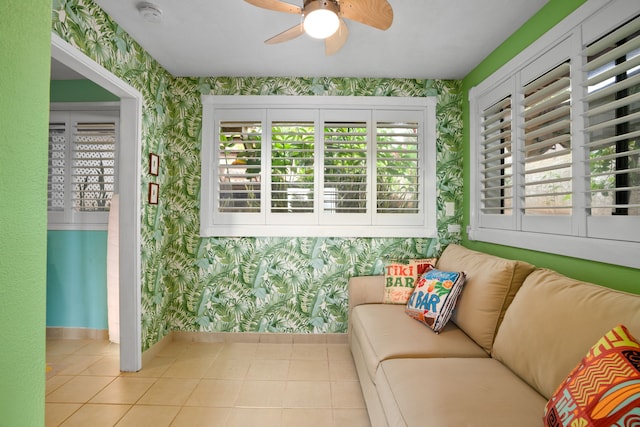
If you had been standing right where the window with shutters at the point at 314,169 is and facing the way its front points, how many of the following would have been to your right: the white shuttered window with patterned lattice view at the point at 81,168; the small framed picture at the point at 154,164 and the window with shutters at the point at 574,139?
2

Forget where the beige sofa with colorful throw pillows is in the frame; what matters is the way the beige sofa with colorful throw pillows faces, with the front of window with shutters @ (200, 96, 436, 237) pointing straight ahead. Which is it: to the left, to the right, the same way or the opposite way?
to the right

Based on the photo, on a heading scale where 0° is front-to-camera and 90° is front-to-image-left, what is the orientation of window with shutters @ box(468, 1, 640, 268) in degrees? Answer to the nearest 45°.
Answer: approximately 45°

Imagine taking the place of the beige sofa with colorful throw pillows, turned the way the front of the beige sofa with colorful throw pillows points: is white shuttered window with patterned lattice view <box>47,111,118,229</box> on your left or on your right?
on your right

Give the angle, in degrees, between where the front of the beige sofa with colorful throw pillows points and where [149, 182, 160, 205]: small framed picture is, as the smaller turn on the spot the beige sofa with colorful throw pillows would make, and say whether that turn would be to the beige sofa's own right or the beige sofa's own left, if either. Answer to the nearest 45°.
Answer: approximately 45° to the beige sofa's own right

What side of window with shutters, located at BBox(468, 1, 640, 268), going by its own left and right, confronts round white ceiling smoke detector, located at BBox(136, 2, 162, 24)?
front

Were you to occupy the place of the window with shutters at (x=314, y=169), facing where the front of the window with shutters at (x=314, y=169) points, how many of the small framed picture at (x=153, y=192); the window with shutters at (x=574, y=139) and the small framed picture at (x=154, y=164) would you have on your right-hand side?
2

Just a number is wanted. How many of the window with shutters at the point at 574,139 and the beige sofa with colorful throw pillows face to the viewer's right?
0

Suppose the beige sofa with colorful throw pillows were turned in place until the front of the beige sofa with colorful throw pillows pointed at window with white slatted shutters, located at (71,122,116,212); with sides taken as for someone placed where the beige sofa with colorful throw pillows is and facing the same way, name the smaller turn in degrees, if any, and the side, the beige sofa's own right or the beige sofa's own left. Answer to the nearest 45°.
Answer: approximately 45° to the beige sofa's own right

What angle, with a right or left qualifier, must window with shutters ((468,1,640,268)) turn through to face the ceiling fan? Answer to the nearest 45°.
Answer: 0° — it already faces it

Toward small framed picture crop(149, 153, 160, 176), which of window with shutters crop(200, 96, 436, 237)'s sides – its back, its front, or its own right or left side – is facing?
right

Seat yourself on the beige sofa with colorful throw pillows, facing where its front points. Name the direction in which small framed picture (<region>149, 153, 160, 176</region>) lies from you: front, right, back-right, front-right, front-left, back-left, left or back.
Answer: front-right

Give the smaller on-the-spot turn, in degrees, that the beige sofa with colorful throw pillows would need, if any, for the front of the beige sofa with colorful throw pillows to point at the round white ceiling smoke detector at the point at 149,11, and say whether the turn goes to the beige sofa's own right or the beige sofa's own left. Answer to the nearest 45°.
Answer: approximately 45° to the beige sofa's own right

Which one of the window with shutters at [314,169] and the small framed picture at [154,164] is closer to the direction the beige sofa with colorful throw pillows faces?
the small framed picture

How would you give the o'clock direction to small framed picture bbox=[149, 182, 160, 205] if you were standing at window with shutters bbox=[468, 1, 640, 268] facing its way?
The small framed picture is roughly at 1 o'clock from the window with shutters.
